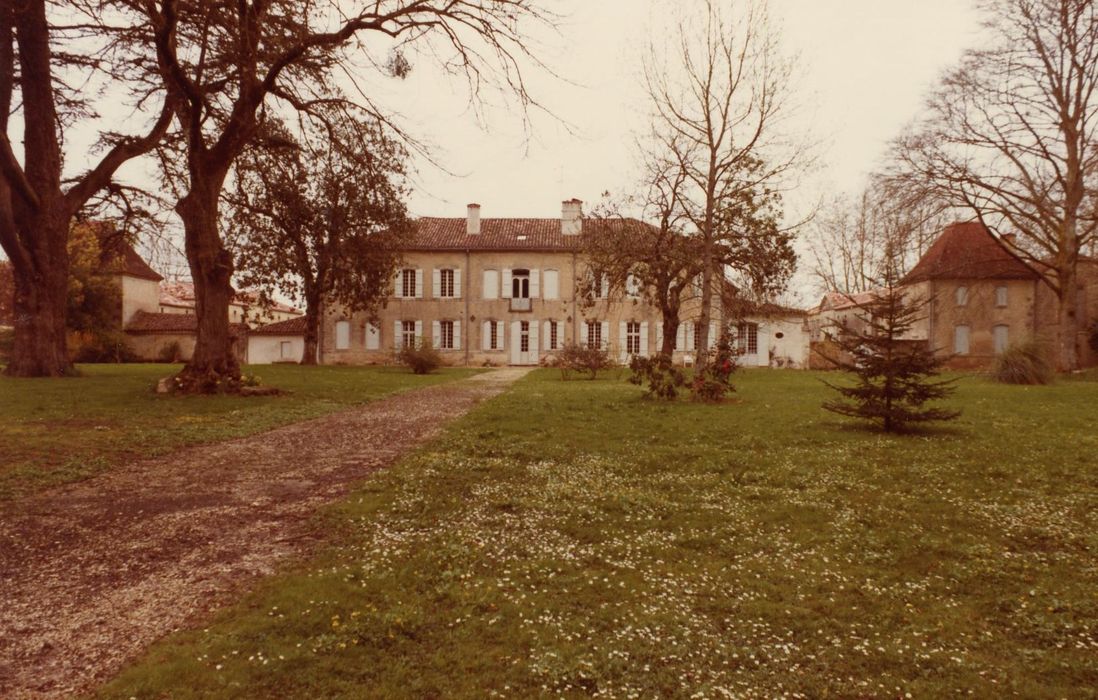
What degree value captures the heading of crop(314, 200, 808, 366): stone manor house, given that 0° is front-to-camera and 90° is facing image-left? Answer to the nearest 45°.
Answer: approximately 0°

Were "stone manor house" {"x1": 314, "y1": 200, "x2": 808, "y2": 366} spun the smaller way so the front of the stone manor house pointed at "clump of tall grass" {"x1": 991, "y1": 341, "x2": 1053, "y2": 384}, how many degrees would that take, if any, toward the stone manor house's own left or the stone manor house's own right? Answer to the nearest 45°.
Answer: approximately 45° to the stone manor house's own left

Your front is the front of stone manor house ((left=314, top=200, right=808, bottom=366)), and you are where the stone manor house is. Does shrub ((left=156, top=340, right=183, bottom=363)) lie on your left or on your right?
on your right

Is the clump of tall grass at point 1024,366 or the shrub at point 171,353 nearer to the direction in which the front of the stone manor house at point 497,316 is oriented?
the clump of tall grass
